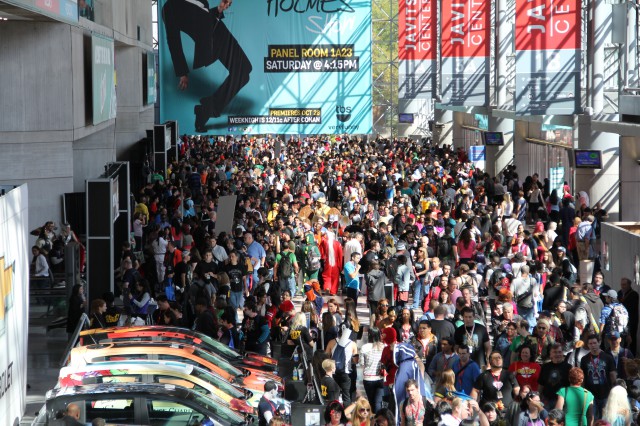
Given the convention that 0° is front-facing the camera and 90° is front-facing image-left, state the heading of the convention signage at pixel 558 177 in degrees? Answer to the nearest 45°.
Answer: approximately 0°

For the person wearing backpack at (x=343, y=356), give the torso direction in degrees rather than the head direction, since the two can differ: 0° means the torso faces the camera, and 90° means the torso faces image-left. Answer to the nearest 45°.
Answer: approximately 180°

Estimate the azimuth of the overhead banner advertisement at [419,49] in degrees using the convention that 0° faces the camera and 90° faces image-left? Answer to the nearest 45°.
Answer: approximately 0°
